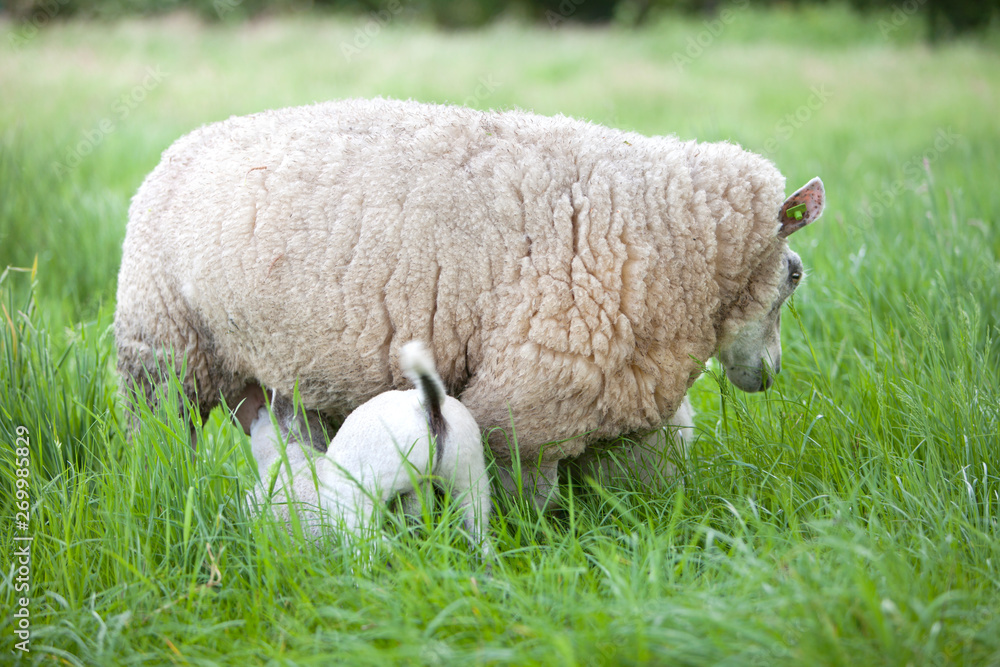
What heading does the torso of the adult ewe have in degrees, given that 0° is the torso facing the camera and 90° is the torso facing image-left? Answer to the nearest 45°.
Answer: approximately 270°
